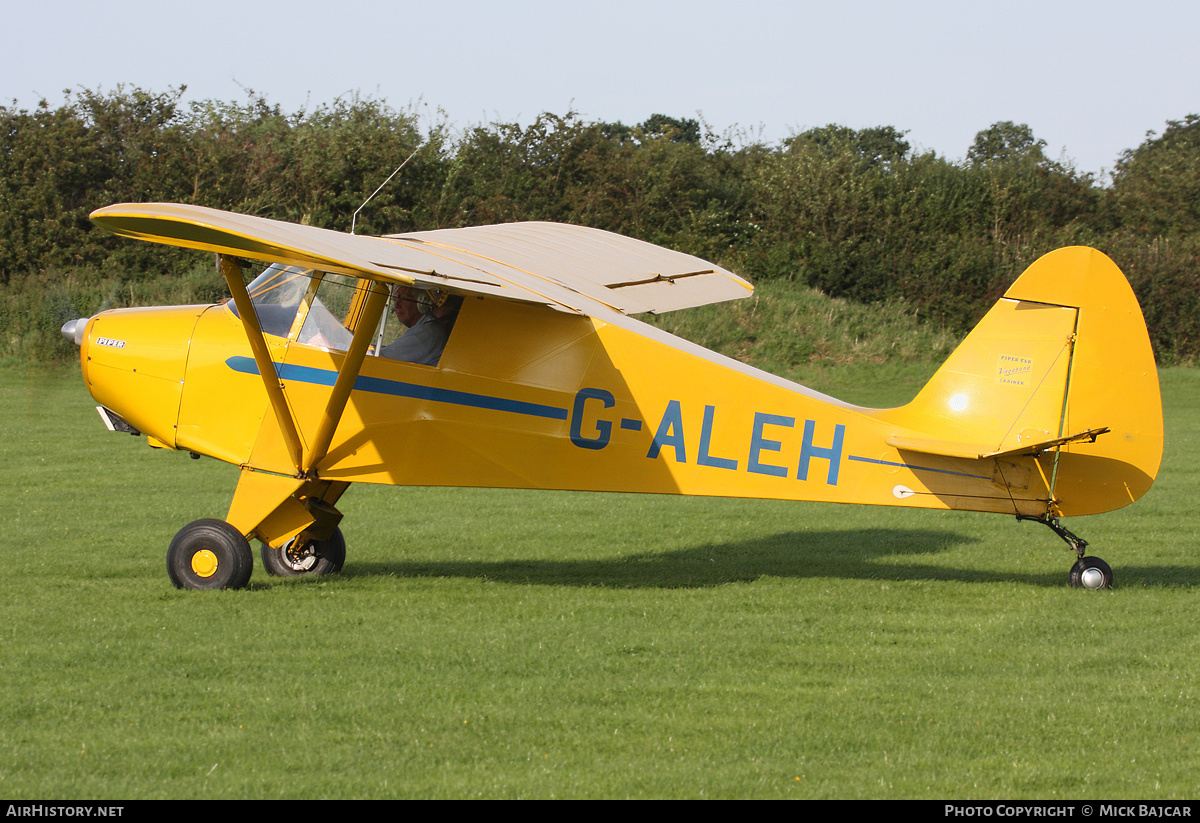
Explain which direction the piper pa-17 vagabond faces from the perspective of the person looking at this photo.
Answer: facing to the left of the viewer

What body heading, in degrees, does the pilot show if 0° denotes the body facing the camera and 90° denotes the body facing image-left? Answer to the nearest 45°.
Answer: approximately 90°
